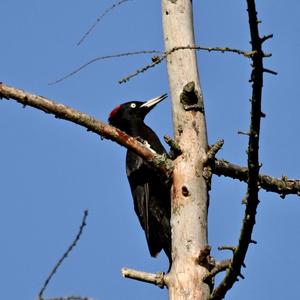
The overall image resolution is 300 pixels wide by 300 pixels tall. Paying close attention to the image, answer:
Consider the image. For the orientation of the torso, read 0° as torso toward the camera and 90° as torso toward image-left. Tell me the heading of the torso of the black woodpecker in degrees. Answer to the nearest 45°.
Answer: approximately 270°
